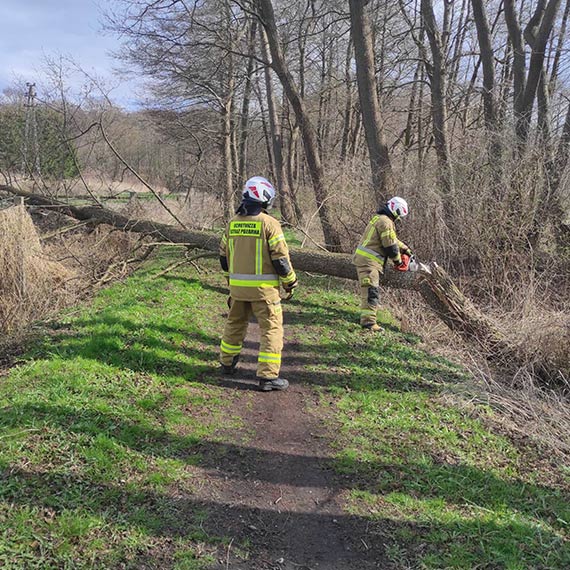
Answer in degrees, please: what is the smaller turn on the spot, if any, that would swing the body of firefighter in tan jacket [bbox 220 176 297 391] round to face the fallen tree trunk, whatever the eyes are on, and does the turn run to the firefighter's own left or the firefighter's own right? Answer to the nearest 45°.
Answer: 0° — they already face it

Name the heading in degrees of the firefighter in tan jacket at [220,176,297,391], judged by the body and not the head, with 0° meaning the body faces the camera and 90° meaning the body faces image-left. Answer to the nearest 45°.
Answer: approximately 225°

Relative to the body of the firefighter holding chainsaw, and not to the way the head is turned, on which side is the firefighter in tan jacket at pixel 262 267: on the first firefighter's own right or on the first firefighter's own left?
on the first firefighter's own right

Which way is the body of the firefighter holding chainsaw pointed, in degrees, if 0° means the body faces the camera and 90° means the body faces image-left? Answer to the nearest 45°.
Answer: approximately 270°
